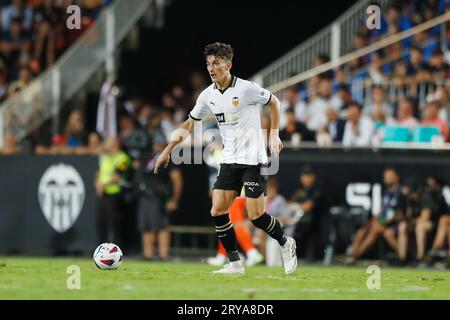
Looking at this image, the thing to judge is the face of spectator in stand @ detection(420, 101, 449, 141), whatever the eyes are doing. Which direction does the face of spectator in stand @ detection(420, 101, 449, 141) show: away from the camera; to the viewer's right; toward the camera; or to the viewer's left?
toward the camera

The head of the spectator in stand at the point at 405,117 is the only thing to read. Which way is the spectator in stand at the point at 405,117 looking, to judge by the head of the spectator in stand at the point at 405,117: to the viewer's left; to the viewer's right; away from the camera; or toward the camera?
toward the camera

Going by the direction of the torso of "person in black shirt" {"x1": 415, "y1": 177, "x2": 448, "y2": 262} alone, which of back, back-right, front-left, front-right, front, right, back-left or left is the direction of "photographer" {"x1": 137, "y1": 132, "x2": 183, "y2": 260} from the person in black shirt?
front-right

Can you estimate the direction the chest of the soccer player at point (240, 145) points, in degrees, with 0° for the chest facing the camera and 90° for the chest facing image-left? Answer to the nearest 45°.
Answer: approximately 45°

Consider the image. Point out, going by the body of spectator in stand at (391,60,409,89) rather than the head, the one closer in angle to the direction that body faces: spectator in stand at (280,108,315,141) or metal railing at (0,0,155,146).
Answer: the spectator in stand

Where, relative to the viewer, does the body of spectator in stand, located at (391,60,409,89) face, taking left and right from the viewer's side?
facing the viewer

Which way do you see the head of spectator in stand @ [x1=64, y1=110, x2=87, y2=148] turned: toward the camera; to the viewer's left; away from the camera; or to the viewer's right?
toward the camera

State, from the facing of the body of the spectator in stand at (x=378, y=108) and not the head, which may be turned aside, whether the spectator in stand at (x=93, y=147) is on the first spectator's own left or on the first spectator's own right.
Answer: on the first spectator's own right

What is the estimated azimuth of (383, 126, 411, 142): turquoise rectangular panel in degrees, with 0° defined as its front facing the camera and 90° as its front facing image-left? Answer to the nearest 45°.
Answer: approximately 0°
